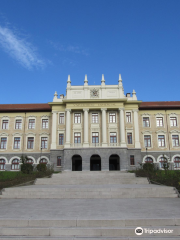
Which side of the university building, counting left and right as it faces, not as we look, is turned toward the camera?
front
